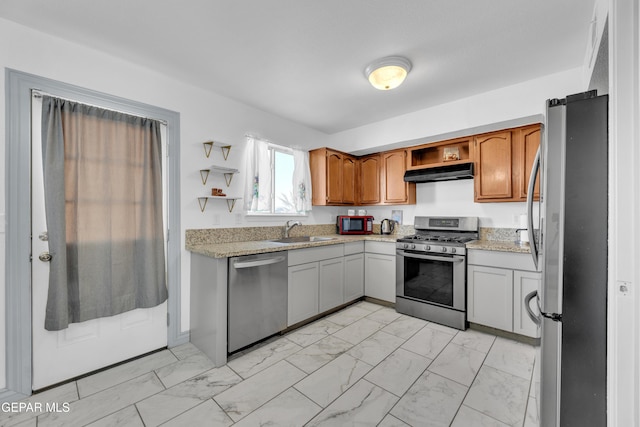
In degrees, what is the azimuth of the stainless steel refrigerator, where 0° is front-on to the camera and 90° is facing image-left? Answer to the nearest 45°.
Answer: approximately 90°

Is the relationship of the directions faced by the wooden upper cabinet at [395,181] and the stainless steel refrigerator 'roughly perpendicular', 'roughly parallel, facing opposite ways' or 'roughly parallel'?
roughly perpendicular

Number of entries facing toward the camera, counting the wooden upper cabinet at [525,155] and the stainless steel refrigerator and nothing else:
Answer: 1

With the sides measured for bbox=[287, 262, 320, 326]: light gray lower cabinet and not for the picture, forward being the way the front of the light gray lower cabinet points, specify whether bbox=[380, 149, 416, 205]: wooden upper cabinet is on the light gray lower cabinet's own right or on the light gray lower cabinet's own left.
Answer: on the light gray lower cabinet's own left

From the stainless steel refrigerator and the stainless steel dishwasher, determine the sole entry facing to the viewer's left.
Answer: the stainless steel refrigerator

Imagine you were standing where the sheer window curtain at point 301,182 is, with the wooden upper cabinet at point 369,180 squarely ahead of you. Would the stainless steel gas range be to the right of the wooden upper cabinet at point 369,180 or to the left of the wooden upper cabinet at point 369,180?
right

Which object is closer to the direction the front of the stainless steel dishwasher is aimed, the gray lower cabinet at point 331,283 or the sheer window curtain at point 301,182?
the gray lower cabinet

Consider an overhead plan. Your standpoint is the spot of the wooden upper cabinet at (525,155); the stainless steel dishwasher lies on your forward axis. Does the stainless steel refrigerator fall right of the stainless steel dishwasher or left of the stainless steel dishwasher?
left
